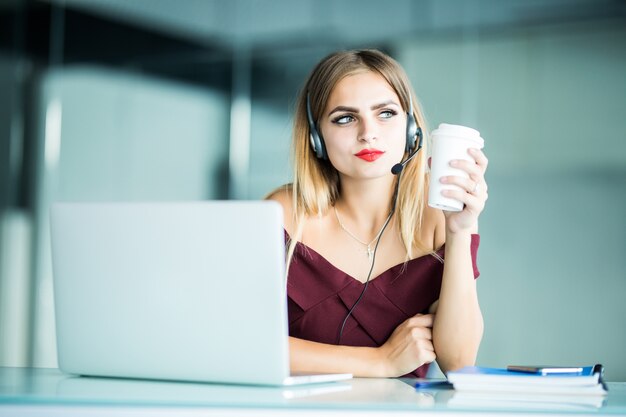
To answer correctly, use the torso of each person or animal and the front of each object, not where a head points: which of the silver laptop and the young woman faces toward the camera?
the young woman

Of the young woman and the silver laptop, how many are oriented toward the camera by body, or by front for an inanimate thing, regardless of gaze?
1

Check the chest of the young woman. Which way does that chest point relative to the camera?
toward the camera

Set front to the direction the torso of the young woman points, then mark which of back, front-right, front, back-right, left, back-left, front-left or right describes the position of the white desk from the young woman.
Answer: front

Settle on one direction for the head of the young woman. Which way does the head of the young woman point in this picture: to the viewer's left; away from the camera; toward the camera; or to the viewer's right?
toward the camera

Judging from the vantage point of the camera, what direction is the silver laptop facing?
facing away from the viewer and to the right of the viewer

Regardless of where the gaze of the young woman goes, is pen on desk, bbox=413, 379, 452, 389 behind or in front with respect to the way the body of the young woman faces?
in front

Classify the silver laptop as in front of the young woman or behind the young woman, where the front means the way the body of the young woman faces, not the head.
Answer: in front

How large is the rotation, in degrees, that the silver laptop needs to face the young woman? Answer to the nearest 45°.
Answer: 0° — it already faces them
